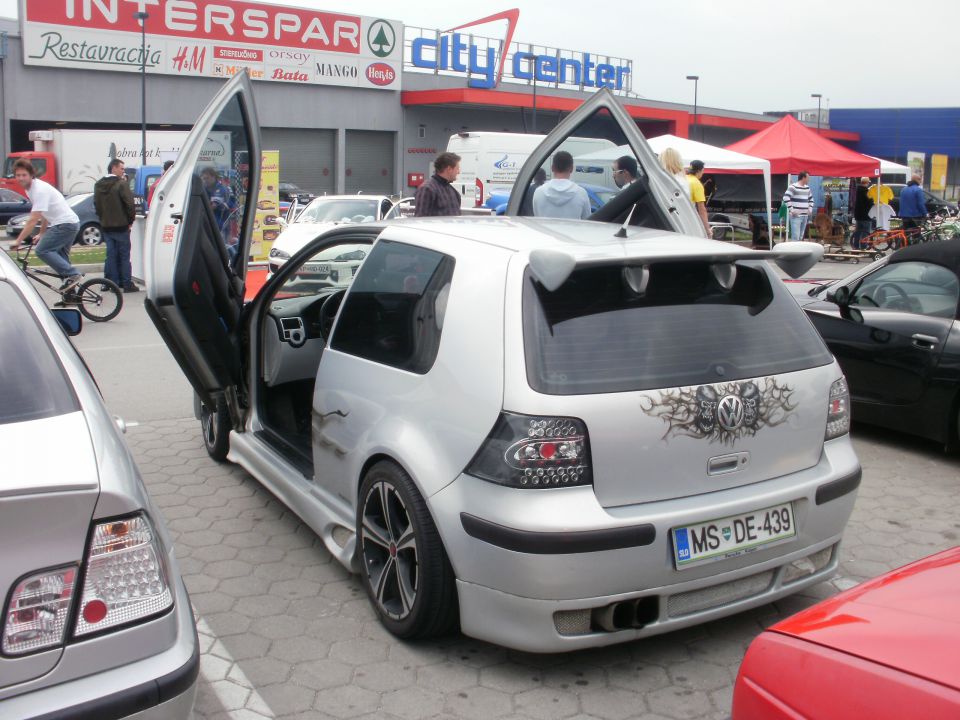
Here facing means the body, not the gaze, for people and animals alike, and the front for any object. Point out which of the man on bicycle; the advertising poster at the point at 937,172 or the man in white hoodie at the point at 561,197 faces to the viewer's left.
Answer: the man on bicycle

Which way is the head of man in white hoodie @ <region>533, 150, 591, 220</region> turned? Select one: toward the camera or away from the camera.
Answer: away from the camera

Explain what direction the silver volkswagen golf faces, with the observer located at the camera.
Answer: facing away from the viewer and to the left of the viewer

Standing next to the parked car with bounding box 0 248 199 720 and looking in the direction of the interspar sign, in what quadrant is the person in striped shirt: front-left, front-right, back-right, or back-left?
front-right

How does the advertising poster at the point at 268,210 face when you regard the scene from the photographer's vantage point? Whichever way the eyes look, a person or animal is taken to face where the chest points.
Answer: facing the viewer

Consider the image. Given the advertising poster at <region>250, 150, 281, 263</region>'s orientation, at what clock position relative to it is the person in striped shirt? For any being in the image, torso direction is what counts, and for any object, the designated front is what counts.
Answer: The person in striped shirt is roughly at 9 o'clock from the advertising poster.

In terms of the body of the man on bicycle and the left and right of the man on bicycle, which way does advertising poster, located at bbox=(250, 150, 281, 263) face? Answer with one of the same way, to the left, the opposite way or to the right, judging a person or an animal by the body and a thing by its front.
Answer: to the left

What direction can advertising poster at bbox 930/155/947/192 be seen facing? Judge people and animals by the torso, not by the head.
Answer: toward the camera

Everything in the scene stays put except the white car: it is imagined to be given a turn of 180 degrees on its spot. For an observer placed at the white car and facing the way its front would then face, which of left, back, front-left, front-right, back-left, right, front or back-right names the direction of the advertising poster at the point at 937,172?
front

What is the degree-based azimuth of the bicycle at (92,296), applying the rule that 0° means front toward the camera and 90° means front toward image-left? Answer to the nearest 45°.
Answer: approximately 90°

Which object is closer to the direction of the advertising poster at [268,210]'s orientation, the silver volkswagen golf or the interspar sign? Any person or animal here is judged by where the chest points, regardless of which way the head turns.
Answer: the silver volkswagen golf

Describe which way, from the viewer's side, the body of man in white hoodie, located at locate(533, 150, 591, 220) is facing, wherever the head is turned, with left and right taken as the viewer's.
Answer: facing away from the viewer

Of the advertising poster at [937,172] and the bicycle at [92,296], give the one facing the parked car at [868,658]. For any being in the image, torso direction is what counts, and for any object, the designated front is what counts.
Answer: the advertising poster

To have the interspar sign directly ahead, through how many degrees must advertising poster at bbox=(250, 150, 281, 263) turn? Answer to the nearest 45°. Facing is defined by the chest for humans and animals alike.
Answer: approximately 180°

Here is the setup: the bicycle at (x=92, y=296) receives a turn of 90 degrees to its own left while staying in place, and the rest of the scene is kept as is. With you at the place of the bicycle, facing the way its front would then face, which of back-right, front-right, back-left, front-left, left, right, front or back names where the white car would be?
back-left
